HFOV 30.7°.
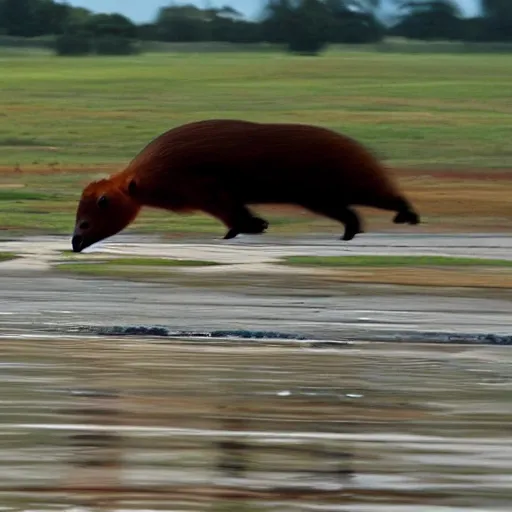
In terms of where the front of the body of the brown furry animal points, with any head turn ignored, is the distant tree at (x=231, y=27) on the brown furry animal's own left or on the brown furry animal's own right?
on the brown furry animal's own right

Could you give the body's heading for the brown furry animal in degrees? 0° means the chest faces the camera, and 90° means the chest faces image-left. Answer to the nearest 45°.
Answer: approximately 90°

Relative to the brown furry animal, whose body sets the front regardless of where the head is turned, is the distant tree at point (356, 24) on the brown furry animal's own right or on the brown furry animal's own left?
on the brown furry animal's own right

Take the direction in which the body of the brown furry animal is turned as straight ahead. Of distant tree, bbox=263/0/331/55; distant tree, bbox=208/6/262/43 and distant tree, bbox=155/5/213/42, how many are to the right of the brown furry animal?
3

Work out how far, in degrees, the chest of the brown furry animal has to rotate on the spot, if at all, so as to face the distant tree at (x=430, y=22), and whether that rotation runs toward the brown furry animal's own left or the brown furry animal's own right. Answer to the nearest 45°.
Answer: approximately 90° to the brown furry animal's own right

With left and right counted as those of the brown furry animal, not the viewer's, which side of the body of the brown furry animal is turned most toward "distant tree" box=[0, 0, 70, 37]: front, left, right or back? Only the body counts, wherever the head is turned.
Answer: right

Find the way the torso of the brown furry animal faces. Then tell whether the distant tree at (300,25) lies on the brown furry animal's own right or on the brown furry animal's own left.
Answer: on the brown furry animal's own right

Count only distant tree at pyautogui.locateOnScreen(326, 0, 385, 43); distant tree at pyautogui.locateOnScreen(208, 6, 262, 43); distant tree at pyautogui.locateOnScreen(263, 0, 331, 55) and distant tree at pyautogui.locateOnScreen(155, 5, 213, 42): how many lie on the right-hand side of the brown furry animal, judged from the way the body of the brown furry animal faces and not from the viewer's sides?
4
